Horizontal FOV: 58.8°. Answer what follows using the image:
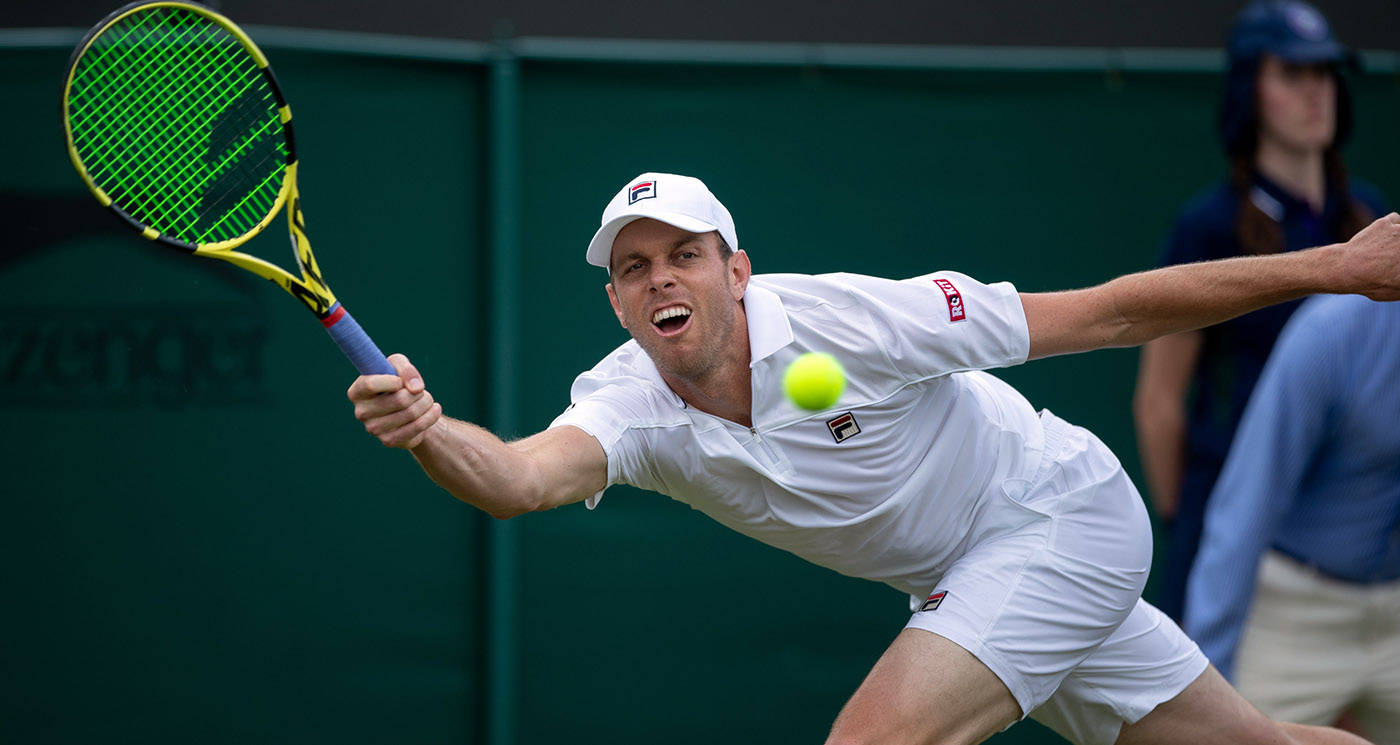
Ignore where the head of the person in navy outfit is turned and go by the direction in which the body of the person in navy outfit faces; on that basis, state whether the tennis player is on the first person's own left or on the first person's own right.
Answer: on the first person's own right

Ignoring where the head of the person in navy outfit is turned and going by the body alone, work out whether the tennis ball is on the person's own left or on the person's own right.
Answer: on the person's own right

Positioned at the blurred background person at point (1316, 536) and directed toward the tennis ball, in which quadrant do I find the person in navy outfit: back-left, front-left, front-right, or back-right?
back-right

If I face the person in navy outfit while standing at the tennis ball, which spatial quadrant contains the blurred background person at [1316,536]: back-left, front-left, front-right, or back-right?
front-right

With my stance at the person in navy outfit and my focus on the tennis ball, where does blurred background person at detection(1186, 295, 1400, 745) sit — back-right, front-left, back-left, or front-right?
front-left

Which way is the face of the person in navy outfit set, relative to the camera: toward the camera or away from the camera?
toward the camera

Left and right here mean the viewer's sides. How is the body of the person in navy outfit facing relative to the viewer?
facing the viewer and to the right of the viewer

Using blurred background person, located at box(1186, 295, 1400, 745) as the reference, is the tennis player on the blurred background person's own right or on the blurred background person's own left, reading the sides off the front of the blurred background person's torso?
on the blurred background person's own right
